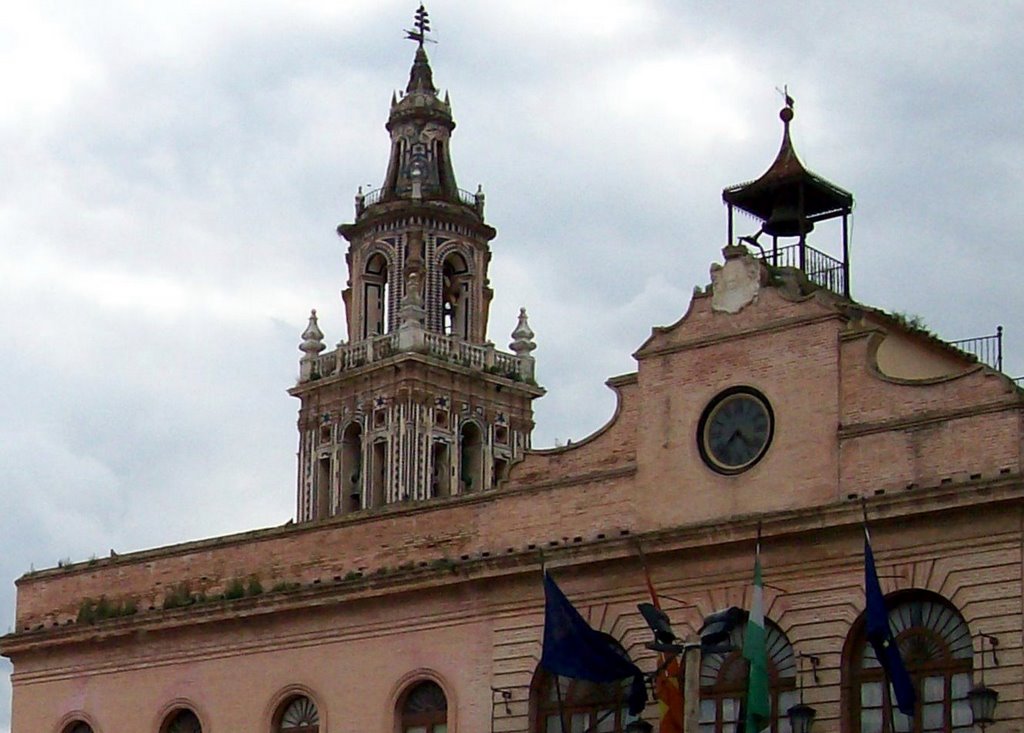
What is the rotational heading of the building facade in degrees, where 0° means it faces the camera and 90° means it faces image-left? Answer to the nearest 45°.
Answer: approximately 45°
